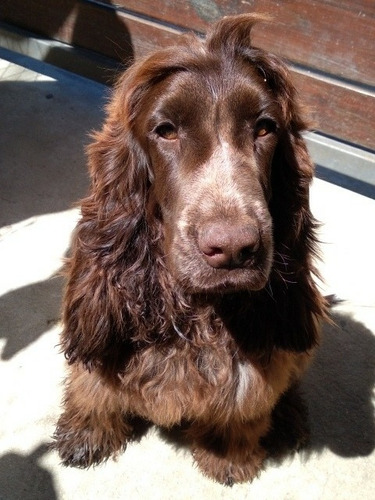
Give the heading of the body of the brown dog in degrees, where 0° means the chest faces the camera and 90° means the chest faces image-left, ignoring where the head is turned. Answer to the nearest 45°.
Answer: approximately 0°
